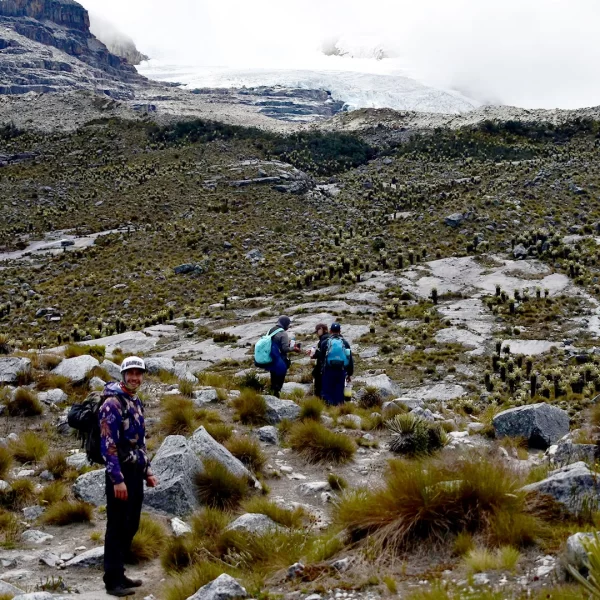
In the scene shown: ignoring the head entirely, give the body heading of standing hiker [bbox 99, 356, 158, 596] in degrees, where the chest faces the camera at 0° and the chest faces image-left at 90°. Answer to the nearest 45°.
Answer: approximately 315°

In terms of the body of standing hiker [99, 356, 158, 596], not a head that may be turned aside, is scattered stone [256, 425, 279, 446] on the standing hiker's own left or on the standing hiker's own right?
on the standing hiker's own left

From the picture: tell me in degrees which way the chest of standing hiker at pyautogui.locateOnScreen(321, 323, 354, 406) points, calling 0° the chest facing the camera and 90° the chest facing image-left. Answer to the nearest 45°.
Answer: approximately 180°

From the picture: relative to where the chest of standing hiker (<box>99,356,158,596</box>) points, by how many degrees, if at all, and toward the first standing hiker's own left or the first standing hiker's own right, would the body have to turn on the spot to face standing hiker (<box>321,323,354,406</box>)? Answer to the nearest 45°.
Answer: approximately 90° to the first standing hiker's own left

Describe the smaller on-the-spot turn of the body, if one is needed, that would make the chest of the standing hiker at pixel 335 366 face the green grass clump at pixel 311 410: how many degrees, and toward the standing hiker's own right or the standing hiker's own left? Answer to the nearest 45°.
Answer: approximately 180°

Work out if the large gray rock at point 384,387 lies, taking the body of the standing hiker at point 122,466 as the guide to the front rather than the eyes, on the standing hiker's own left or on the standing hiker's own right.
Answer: on the standing hiker's own left

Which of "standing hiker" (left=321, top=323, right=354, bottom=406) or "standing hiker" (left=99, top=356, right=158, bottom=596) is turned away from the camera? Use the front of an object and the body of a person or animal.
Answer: "standing hiker" (left=321, top=323, right=354, bottom=406)

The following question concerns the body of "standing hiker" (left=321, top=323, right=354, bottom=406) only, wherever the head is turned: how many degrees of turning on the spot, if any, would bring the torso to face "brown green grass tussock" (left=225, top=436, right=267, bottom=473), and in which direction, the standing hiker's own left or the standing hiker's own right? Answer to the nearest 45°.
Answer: approximately 180°

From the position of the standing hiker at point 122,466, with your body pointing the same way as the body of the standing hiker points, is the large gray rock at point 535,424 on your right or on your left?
on your left

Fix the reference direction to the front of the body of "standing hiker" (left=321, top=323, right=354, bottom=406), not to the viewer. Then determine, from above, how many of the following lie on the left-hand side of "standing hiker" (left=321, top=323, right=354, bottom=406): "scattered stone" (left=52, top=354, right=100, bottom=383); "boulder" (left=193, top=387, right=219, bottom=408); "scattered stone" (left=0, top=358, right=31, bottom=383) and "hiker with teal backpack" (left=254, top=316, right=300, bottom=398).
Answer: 4

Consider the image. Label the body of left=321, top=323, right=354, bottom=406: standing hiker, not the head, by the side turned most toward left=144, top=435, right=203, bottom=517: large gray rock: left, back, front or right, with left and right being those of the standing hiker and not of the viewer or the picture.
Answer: back

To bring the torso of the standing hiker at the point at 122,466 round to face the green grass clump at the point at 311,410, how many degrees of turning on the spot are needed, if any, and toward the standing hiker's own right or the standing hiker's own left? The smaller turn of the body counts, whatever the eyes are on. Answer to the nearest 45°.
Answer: approximately 90° to the standing hiker's own left

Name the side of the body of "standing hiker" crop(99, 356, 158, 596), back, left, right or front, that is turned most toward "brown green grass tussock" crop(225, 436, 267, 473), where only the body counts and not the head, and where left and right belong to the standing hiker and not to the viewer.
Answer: left

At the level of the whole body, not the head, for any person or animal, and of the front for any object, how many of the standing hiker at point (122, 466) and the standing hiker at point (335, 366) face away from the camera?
1
